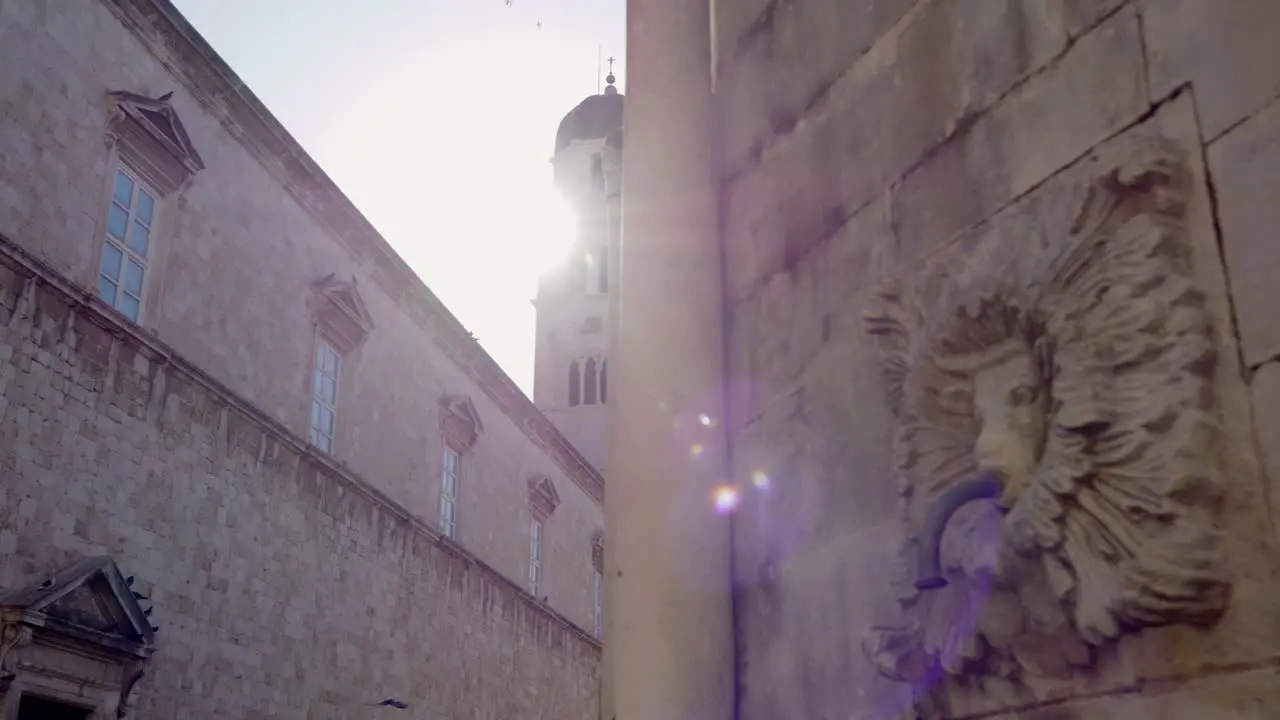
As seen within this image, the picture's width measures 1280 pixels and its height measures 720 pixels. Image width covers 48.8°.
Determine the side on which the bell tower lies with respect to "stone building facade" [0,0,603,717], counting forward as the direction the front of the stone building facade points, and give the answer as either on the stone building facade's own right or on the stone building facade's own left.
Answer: on the stone building facade's own left

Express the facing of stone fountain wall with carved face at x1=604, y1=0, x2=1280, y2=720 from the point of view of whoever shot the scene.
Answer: facing the viewer and to the left of the viewer

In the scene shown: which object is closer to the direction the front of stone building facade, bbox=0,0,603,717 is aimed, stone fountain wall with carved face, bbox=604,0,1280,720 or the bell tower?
the stone fountain wall with carved face

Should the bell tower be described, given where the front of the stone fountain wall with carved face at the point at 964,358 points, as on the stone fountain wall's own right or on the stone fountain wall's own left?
on the stone fountain wall's own right

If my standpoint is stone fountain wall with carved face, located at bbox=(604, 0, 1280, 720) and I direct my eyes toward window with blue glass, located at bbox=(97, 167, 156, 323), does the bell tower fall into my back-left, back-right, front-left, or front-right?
front-right

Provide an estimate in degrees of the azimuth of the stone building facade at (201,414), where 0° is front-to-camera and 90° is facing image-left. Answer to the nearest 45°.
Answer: approximately 315°

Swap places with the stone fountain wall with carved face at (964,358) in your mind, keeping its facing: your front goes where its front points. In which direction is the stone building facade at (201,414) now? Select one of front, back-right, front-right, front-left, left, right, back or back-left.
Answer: right

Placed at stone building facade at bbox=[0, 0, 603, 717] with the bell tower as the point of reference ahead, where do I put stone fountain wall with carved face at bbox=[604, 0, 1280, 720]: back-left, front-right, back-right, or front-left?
back-right

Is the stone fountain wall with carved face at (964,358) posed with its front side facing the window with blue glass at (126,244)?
no

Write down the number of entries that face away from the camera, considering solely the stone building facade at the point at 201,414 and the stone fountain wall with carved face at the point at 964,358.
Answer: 0

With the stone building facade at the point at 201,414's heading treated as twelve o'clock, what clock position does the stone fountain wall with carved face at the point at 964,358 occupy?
the stone fountain wall with carved face at the point at 964,358 is roughly at 1 o'clock from the stone building facade at the point at 201,414.
